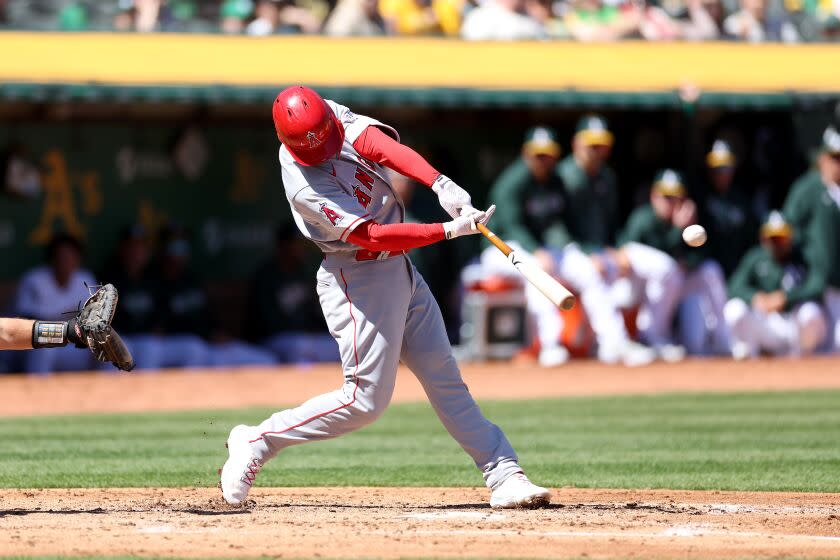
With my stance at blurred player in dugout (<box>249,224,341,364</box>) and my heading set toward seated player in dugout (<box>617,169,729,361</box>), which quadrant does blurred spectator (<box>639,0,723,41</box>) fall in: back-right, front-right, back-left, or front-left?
front-left

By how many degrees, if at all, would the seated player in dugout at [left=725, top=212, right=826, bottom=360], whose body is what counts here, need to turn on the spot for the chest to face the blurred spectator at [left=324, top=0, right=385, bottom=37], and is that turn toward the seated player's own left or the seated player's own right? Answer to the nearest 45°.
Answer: approximately 90° to the seated player's own right

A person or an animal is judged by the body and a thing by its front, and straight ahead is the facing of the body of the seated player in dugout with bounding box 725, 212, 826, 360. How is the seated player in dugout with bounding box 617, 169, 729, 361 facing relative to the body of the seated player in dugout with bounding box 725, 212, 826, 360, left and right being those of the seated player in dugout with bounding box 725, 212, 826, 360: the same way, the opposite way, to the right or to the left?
the same way

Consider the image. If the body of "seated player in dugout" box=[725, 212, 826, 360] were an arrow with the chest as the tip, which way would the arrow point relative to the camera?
toward the camera

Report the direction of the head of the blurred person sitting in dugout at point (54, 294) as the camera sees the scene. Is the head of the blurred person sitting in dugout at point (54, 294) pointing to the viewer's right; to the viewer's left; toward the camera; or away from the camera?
toward the camera

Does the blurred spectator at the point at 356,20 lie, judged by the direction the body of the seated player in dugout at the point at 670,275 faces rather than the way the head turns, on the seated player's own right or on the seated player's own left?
on the seated player's own right

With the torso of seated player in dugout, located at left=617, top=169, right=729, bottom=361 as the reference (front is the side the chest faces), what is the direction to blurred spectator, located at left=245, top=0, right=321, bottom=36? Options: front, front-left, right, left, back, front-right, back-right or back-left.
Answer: right

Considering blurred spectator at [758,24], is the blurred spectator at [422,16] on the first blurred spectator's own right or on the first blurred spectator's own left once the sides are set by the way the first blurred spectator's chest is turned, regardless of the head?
on the first blurred spectator's own right

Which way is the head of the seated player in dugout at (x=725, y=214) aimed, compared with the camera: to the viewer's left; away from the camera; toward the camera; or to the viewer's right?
toward the camera

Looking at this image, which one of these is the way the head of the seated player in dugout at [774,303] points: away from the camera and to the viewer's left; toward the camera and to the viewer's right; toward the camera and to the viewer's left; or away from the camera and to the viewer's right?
toward the camera and to the viewer's left

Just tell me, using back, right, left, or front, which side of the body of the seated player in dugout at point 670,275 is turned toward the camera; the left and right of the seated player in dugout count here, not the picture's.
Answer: front

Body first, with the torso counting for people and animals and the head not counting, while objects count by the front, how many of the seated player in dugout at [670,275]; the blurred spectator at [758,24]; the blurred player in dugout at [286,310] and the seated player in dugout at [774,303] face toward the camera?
4

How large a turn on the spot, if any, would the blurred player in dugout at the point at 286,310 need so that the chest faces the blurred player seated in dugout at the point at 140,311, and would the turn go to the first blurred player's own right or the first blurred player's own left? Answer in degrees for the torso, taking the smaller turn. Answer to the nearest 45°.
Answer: approximately 90° to the first blurred player's own right
